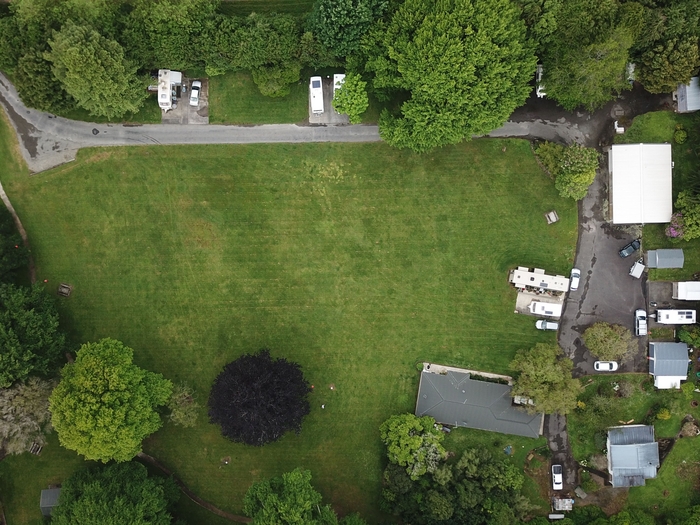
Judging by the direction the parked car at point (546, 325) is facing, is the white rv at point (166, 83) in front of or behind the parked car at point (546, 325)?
in front

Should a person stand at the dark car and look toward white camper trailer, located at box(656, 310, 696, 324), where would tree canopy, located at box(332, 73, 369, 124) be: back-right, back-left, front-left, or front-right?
back-right

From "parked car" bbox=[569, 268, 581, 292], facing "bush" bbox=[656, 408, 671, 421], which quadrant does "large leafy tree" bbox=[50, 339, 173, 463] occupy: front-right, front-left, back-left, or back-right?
back-right

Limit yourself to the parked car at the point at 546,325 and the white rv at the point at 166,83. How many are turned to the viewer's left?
1

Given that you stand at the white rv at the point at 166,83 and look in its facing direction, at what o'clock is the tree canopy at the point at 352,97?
The tree canopy is roughly at 10 o'clock from the white rv.

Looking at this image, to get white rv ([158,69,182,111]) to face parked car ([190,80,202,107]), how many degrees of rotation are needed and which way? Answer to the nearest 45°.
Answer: approximately 90° to its left

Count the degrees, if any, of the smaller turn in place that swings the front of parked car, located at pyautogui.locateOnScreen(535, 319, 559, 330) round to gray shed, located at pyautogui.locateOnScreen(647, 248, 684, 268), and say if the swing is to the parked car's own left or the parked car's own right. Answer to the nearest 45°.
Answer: approximately 180°

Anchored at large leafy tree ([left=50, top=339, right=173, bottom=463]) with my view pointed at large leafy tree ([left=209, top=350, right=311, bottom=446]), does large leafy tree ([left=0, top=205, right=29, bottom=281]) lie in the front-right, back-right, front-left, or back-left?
back-left

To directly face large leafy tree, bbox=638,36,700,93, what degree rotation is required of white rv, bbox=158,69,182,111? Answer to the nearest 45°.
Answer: approximately 45° to its left
